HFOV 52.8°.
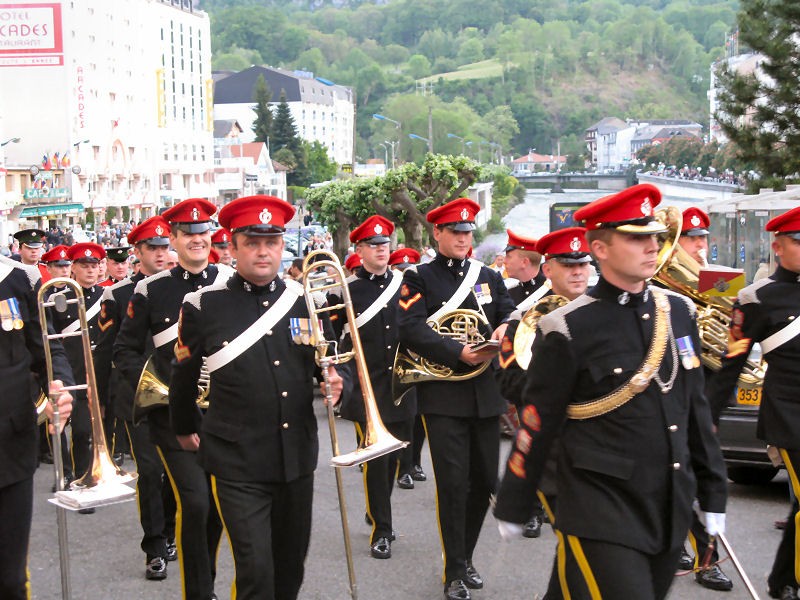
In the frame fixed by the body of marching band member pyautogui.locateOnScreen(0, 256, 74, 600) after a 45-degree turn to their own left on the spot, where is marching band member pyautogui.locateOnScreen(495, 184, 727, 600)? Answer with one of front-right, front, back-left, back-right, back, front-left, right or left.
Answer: front

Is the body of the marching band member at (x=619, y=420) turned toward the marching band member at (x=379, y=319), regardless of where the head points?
no

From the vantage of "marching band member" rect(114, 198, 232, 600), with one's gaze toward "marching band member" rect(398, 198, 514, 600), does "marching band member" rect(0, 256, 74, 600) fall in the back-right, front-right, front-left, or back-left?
back-right

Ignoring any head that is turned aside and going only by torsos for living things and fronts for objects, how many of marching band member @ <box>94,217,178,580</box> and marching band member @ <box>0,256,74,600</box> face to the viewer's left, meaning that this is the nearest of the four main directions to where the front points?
0

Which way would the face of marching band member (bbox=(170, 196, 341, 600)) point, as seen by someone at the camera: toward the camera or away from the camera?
toward the camera

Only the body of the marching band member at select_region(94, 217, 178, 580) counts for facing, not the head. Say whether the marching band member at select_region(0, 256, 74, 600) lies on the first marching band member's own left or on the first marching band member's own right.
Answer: on the first marching band member's own right

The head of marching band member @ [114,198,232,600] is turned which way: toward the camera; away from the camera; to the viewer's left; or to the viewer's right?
toward the camera

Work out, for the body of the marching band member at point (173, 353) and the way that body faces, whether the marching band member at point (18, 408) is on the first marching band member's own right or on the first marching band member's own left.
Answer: on the first marching band member's own right

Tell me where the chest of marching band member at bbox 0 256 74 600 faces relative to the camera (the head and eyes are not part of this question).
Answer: toward the camera

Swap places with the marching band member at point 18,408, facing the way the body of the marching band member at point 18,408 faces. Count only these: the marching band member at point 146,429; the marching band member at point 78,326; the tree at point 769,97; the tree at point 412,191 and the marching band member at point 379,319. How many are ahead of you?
0

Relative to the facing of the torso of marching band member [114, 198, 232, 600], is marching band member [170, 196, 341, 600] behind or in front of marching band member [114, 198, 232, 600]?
in front

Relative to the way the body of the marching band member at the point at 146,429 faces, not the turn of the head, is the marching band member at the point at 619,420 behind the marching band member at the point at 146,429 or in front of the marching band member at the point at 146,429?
in front

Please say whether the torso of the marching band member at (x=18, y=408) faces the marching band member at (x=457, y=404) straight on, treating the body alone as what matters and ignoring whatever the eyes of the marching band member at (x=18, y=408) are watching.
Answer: no

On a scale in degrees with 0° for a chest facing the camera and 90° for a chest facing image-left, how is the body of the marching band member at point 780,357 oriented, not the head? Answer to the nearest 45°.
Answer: approximately 315°

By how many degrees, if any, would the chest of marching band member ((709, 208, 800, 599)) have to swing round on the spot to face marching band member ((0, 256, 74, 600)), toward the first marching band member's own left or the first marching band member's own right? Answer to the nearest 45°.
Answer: approximately 90° to the first marching band member's own right

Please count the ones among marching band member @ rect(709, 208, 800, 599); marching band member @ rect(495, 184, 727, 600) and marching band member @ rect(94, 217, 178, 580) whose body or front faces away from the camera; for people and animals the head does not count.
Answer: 0

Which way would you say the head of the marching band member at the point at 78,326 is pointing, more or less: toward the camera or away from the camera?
toward the camera

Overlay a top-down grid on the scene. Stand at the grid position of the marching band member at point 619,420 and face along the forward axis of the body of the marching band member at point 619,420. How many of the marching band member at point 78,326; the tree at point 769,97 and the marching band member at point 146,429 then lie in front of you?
0
